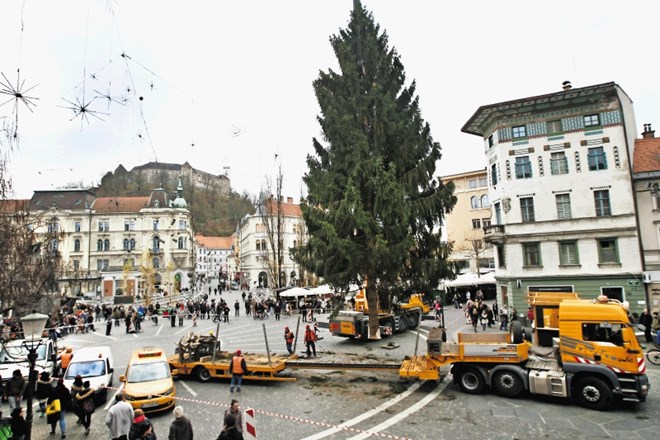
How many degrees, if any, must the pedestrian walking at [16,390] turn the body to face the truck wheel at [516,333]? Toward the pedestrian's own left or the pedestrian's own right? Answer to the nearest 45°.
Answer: approximately 135° to the pedestrian's own right

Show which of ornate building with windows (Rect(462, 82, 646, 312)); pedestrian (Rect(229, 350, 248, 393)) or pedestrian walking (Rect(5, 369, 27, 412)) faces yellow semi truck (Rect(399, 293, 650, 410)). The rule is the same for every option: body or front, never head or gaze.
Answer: the ornate building with windows

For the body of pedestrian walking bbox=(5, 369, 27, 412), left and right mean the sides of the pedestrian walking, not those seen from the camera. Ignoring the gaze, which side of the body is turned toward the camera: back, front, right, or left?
front

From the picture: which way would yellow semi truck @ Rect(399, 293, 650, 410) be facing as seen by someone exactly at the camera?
facing to the right of the viewer

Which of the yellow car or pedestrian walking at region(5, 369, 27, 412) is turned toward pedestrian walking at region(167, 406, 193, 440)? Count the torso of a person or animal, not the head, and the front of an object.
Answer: the yellow car

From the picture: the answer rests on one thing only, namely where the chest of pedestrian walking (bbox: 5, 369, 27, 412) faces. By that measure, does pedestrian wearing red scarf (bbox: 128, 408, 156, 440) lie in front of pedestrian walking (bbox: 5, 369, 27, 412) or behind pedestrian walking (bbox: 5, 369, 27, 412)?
behind

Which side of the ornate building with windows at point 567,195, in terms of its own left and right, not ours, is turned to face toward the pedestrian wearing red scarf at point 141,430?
front

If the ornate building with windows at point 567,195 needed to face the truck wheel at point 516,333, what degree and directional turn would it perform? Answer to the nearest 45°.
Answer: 0° — it already faces it

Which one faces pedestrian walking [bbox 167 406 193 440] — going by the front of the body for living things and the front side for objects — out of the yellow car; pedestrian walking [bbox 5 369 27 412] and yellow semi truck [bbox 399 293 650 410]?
the yellow car
